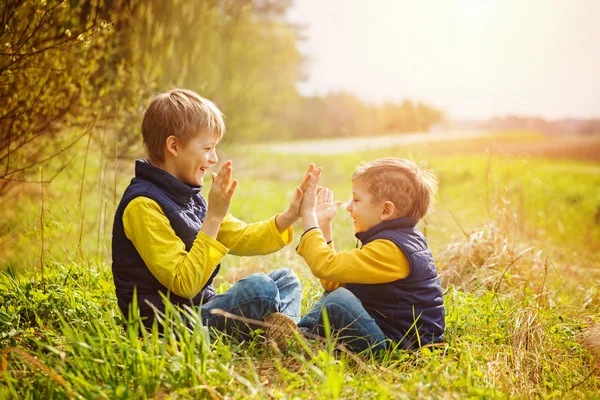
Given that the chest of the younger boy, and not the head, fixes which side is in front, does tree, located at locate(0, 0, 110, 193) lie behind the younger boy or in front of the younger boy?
in front

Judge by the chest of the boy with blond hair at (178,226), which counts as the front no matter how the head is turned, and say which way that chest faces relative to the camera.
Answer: to the viewer's right

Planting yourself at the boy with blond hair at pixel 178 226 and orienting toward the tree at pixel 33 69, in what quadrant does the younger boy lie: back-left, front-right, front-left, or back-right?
back-right

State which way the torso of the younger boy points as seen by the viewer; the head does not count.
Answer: to the viewer's left

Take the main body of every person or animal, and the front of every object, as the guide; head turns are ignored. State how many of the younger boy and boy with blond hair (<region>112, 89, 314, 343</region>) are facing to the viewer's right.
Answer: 1

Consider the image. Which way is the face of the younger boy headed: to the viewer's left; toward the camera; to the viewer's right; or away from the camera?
to the viewer's left

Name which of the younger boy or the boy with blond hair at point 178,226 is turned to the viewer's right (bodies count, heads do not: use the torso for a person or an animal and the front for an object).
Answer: the boy with blond hair

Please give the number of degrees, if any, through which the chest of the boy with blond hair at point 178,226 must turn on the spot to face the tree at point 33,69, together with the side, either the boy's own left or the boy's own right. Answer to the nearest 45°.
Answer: approximately 135° to the boy's own left

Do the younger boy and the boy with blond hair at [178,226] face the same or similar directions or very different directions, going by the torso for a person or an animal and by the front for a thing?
very different directions

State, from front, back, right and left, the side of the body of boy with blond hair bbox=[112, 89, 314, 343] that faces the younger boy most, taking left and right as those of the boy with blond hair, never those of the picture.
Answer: front

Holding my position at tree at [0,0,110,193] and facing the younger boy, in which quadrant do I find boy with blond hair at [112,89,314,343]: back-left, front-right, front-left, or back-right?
front-right

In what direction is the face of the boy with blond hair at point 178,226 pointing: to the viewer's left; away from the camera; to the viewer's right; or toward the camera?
to the viewer's right

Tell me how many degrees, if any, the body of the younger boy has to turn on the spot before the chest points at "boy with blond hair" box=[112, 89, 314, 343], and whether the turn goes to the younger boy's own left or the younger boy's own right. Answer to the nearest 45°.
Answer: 0° — they already face them

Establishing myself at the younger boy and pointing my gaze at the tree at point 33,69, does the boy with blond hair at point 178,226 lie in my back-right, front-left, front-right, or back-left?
front-left
